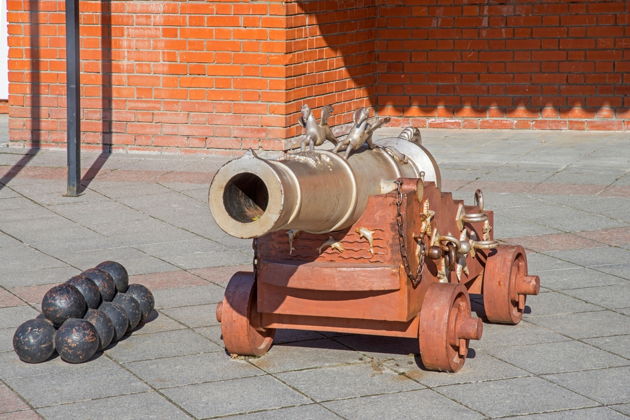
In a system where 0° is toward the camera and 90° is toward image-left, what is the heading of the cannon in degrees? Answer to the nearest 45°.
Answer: approximately 45°

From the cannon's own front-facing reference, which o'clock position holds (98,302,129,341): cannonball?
The cannonball is roughly at 2 o'clock from the cannon.

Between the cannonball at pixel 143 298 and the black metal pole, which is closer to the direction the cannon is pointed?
the cannonball

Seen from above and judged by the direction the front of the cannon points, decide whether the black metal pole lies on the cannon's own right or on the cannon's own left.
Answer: on the cannon's own right

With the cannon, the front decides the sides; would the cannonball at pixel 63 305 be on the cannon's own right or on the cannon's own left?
on the cannon's own right

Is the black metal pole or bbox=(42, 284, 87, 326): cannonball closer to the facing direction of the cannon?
the cannonball

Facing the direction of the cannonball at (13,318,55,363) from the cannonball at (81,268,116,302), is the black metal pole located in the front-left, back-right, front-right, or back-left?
back-right

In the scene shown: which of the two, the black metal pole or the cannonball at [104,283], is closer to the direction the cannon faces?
the cannonball

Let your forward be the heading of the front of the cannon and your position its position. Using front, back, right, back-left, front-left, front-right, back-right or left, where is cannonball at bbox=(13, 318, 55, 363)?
front-right
